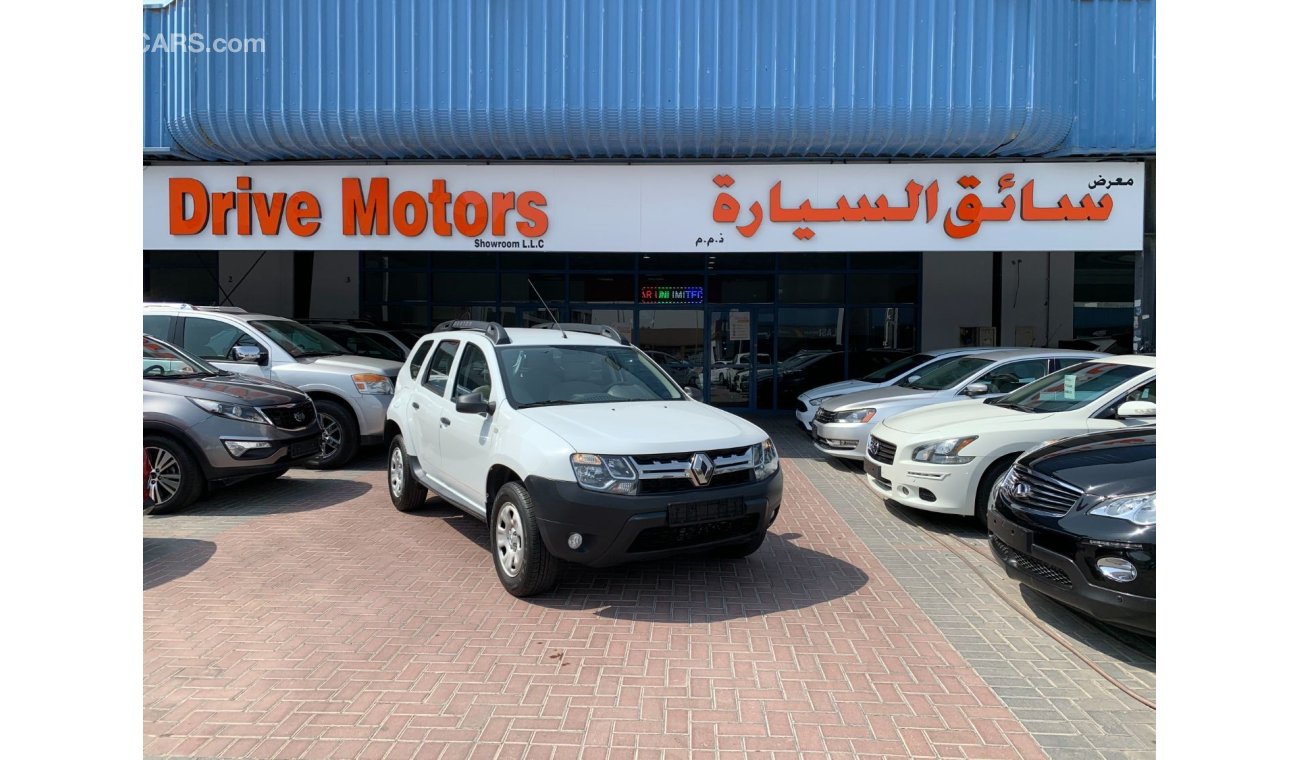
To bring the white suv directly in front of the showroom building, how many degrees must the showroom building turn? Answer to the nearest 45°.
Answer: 0° — it already faces it

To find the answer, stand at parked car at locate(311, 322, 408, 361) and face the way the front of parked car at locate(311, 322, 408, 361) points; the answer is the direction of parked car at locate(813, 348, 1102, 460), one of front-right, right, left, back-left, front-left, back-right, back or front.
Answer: front

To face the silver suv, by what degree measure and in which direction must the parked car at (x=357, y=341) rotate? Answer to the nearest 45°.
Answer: approximately 45° to its right

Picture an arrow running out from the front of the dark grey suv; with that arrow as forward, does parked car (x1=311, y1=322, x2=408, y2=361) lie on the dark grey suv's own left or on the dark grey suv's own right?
on the dark grey suv's own left

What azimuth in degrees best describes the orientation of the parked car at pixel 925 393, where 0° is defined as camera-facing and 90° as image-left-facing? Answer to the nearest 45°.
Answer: approximately 45°

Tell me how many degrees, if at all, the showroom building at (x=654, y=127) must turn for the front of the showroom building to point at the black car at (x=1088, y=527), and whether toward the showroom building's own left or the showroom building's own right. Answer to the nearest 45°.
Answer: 0° — it already faces it

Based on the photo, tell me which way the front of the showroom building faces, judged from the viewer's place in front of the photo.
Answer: facing the viewer

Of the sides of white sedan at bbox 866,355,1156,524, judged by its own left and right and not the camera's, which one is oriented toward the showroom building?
right

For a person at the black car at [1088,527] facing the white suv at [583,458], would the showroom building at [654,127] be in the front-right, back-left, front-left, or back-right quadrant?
front-right

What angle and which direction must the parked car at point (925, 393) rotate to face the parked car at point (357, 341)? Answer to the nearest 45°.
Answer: approximately 45° to its right

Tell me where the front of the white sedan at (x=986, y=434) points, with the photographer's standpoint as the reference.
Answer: facing the viewer and to the left of the viewer

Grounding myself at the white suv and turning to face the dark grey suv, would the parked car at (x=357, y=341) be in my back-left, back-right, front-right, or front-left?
front-right

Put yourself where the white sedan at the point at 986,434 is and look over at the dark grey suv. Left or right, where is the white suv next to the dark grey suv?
left

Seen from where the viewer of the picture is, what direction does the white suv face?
facing the viewer and to the right of the viewer
